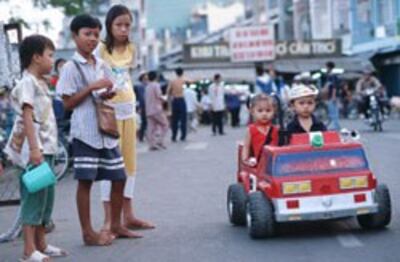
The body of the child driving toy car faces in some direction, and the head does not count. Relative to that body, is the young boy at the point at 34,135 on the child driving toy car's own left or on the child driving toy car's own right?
on the child driving toy car's own right

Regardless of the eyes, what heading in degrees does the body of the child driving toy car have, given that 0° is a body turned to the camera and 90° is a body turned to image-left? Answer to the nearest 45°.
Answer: approximately 0°

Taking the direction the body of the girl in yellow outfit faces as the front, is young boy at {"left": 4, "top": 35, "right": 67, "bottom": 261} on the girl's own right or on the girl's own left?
on the girl's own right

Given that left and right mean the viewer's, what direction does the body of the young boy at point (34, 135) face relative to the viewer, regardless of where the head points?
facing to the right of the viewer
